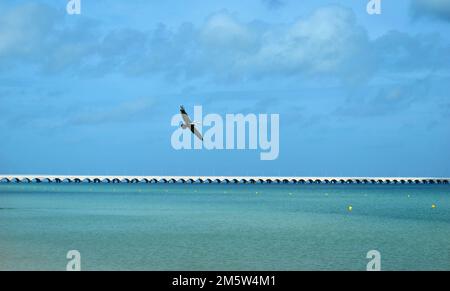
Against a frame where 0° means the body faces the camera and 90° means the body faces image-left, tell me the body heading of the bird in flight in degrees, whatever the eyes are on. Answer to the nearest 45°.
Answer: approximately 90°
